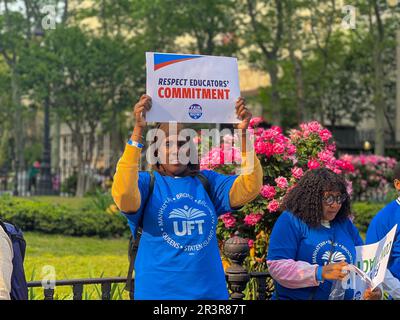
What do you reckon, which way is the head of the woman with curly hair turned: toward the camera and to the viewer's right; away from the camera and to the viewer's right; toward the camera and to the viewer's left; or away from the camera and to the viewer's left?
toward the camera and to the viewer's right

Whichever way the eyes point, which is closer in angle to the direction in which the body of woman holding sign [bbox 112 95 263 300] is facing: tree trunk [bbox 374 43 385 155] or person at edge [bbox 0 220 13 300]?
the person at edge

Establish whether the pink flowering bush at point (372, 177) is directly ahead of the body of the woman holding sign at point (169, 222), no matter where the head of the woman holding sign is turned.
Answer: no

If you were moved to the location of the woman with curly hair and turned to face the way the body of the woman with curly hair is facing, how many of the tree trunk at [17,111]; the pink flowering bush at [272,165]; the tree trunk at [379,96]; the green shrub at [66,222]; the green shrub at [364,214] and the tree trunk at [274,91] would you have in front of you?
0

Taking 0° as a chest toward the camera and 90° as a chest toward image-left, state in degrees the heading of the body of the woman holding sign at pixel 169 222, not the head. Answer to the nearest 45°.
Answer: approximately 0°

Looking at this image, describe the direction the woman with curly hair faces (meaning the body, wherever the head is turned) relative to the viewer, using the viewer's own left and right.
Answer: facing the viewer and to the right of the viewer

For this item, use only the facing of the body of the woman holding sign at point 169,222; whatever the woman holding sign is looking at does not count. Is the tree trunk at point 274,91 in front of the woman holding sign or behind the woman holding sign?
behind

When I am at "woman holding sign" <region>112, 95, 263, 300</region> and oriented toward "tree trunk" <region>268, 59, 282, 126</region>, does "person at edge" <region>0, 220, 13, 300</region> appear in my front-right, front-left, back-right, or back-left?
back-left

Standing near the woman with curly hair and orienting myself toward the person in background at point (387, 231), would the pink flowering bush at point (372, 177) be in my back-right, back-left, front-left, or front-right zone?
front-left

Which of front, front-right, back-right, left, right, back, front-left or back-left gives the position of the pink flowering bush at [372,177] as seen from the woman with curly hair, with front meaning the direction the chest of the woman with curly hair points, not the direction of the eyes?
back-left

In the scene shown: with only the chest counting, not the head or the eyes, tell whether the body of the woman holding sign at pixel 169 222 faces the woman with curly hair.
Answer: no

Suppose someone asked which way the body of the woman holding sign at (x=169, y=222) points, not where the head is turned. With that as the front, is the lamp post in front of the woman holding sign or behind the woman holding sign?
behind
